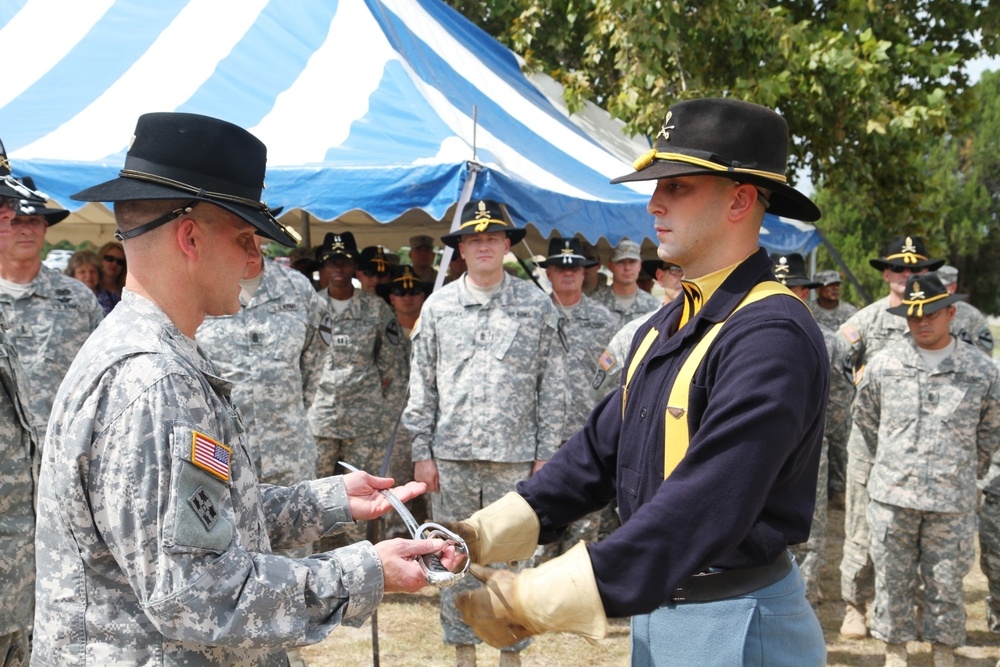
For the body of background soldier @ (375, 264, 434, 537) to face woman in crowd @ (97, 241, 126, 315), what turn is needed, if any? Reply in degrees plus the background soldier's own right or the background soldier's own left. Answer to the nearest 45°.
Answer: approximately 90° to the background soldier's own right

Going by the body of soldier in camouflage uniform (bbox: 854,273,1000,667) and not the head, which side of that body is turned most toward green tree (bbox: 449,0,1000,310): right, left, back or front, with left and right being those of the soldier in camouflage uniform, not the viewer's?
back

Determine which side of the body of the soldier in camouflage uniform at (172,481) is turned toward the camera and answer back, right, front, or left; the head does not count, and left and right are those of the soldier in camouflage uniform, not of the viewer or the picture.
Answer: right

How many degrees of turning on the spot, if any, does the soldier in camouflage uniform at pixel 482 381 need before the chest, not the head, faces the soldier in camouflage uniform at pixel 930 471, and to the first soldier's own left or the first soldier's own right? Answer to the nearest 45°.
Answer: approximately 90° to the first soldier's own left

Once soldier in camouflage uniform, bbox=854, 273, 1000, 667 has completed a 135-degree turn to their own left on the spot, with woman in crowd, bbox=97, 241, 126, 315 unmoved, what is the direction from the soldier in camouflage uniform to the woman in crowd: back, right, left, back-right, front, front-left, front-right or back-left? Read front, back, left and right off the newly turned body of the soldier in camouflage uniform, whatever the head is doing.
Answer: back-left

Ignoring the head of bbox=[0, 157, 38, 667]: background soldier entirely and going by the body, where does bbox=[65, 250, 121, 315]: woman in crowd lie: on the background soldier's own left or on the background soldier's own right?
on the background soldier's own left
